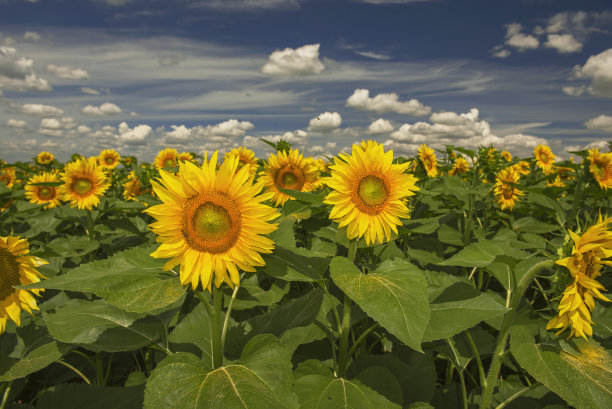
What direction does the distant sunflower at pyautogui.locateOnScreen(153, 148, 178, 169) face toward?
toward the camera

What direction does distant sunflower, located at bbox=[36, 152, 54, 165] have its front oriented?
toward the camera

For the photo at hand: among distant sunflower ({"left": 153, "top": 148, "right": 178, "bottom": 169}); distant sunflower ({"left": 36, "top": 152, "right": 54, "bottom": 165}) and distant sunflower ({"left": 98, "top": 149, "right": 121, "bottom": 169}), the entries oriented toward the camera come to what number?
3

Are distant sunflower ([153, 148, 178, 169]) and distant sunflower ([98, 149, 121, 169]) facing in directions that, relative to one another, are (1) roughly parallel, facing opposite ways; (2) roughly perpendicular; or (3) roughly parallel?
roughly parallel

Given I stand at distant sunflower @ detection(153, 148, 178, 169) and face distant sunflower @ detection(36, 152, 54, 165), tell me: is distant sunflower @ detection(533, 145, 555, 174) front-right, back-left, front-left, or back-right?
back-right

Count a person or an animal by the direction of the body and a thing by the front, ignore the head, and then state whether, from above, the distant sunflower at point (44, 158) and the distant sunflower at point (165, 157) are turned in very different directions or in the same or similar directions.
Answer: same or similar directions

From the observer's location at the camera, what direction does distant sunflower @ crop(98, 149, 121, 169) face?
facing the viewer

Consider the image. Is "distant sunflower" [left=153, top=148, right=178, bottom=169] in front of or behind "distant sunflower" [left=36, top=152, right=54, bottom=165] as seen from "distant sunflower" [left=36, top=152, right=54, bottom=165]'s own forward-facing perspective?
in front

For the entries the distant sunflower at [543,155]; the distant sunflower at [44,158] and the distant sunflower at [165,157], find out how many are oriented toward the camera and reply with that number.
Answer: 3

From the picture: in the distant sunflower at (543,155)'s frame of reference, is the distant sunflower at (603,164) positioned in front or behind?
in front

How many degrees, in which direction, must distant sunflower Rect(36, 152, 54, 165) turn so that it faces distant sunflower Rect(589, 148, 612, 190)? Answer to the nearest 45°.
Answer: approximately 45° to its left

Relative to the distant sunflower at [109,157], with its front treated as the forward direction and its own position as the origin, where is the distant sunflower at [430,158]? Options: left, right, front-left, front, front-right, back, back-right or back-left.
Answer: front-left
